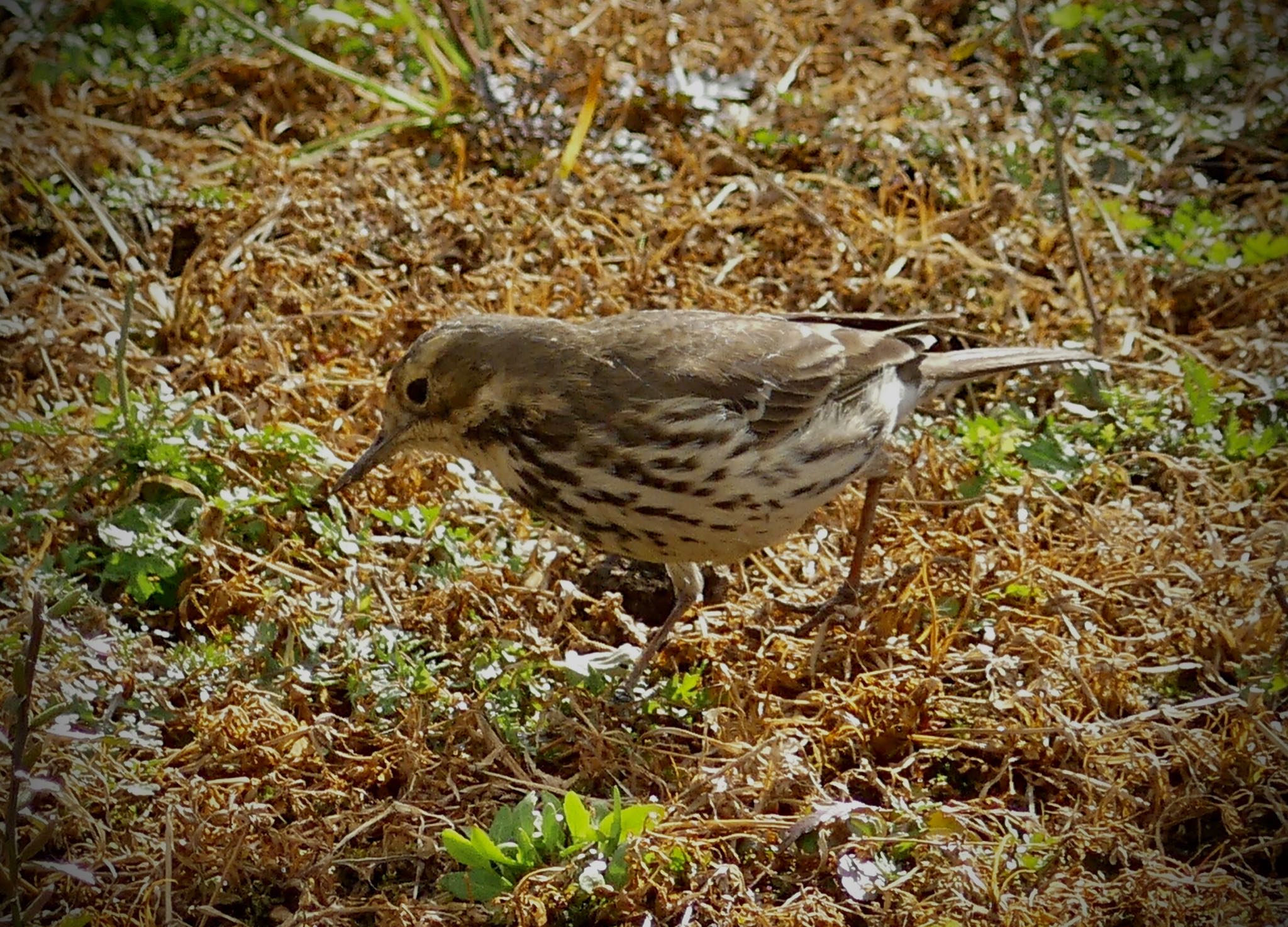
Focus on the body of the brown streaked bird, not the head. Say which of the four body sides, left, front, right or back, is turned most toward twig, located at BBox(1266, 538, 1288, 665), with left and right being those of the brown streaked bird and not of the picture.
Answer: back

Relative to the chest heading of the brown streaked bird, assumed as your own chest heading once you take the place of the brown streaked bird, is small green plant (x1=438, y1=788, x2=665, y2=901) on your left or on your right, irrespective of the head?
on your left

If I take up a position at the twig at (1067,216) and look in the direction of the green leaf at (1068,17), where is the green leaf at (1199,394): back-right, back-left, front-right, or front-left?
back-right

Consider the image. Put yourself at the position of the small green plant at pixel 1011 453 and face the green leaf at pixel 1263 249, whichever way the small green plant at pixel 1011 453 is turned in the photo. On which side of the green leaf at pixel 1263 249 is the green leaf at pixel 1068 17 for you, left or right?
left

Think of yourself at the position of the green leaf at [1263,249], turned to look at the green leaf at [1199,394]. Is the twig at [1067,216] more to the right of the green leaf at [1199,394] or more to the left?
right

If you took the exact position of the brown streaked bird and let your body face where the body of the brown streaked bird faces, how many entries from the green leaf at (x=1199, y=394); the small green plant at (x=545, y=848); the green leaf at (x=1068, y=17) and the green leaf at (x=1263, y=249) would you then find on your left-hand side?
1

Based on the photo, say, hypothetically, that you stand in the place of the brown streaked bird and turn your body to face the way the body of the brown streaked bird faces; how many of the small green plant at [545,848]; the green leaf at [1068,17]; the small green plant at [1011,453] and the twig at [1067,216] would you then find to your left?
1

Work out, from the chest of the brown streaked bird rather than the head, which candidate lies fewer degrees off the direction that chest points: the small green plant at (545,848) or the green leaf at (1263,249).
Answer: the small green plant

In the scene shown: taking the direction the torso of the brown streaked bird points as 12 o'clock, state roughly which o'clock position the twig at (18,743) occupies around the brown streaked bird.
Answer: The twig is roughly at 10 o'clock from the brown streaked bird.

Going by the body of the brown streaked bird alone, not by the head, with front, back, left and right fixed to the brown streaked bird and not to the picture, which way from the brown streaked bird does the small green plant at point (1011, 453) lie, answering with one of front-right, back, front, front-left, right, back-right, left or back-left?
back-right

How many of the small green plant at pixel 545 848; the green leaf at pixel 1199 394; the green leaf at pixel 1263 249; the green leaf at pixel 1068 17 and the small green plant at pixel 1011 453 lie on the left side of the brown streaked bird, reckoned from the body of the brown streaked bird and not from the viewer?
1

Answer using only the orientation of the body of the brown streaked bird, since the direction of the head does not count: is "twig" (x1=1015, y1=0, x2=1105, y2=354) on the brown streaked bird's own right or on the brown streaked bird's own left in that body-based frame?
on the brown streaked bird's own right

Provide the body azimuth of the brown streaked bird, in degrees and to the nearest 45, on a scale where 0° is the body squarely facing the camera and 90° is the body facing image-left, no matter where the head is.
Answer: approximately 90°

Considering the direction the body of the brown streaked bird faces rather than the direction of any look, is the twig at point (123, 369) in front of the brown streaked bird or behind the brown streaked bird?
in front

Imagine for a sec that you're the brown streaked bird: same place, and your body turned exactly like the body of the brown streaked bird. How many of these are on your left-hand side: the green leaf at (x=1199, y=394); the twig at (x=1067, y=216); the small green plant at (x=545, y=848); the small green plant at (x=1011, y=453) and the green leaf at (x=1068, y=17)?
1

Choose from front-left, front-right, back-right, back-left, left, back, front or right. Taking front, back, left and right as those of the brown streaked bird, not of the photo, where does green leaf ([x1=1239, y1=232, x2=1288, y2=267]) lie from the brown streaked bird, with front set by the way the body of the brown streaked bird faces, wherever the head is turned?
back-right
